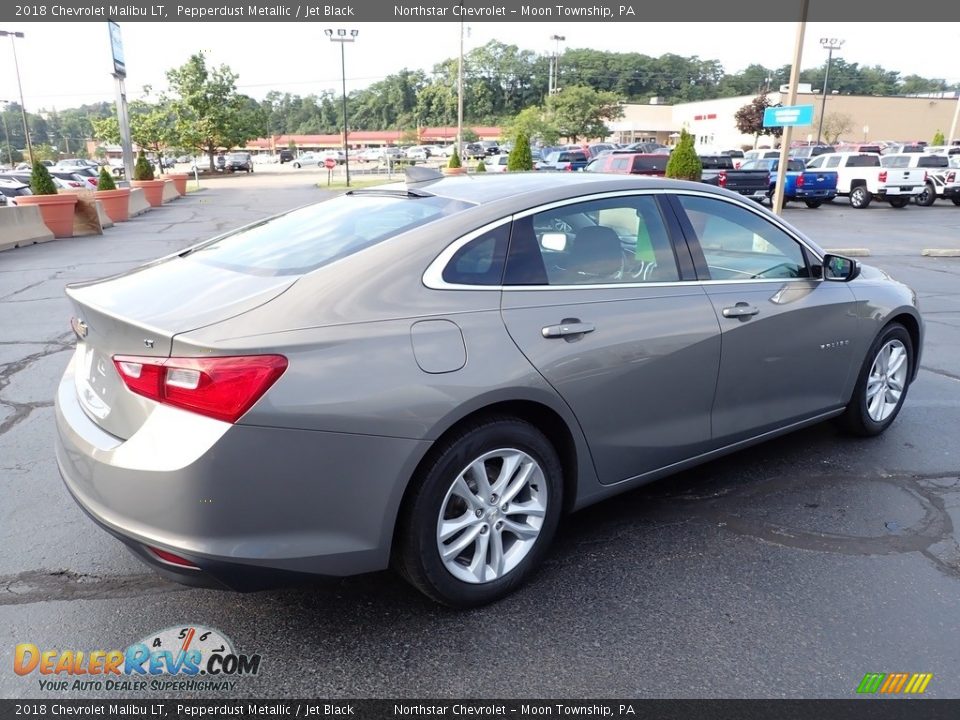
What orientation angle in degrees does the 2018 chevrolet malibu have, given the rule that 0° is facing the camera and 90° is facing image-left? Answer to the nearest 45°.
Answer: approximately 225°

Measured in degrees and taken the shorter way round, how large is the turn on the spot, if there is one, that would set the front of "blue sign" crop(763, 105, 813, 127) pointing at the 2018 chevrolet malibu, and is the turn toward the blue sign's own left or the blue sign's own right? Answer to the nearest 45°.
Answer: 0° — it already faces it

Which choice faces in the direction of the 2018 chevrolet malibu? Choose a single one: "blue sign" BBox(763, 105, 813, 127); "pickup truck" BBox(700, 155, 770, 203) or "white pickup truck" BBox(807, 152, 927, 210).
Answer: the blue sign

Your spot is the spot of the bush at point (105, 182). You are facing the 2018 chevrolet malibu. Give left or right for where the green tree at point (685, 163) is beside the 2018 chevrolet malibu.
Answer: left

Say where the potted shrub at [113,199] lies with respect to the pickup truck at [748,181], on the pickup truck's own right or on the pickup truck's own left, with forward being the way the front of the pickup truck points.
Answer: on the pickup truck's own left

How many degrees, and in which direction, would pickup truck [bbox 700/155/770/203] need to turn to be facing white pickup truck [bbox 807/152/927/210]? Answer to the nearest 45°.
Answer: approximately 90° to its right

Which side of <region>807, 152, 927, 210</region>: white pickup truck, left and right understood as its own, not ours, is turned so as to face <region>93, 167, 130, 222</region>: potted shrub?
left

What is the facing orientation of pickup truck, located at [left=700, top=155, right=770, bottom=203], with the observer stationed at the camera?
facing away from the viewer and to the left of the viewer

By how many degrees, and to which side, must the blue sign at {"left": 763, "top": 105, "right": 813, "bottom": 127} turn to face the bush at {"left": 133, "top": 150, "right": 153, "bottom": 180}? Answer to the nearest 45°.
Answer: approximately 90° to its right
